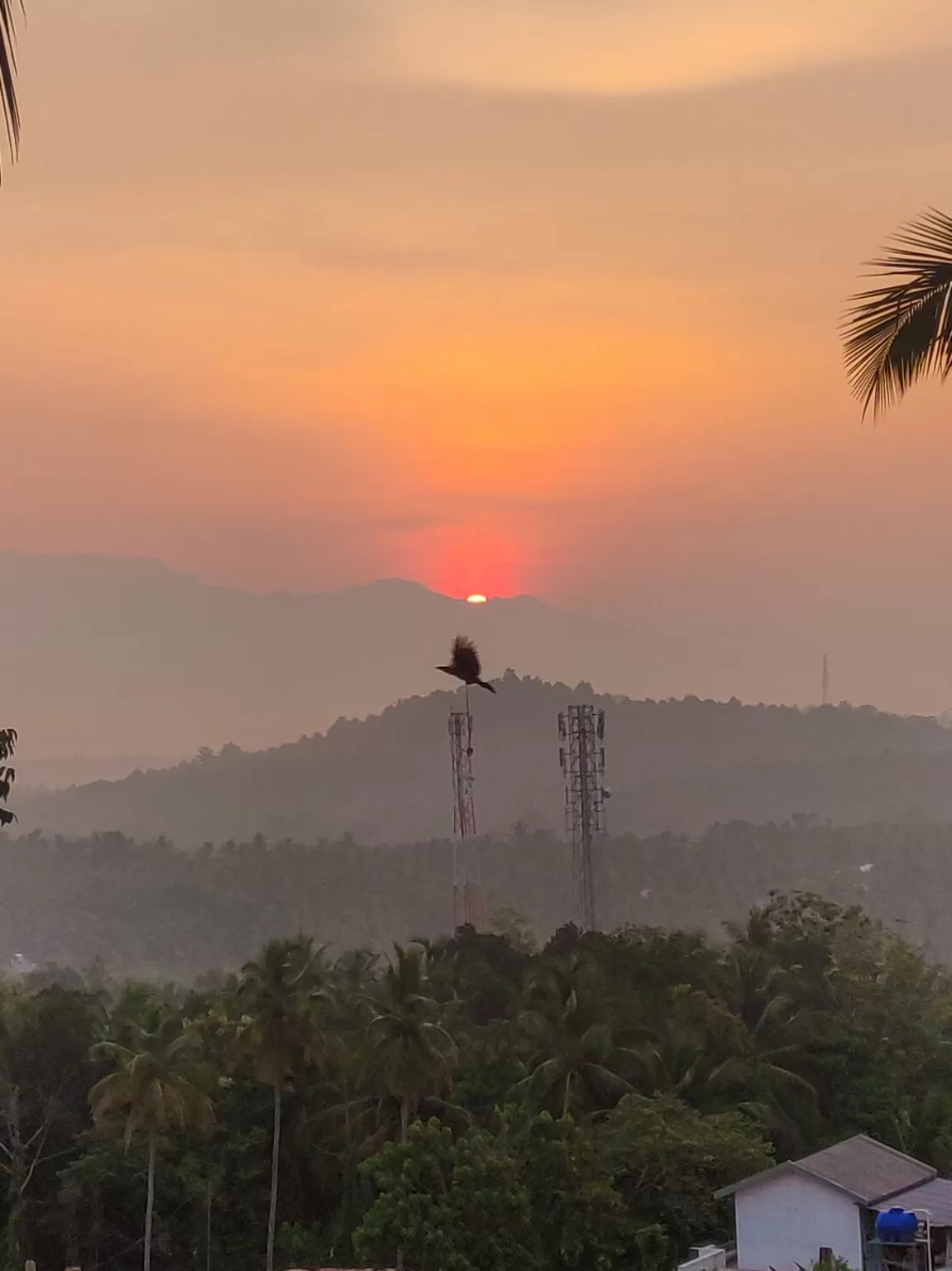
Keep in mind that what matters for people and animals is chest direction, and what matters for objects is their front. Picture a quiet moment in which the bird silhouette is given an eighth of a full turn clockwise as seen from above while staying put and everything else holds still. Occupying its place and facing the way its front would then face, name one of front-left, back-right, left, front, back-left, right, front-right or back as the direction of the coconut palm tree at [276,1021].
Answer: front-right

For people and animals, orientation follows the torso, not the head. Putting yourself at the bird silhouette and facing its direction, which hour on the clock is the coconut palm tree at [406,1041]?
The coconut palm tree is roughly at 3 o'clock from the bird silhouette.

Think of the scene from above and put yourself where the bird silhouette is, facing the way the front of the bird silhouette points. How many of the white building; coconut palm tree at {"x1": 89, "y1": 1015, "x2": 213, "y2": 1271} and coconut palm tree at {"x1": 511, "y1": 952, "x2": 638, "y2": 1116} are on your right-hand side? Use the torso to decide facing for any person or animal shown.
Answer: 3

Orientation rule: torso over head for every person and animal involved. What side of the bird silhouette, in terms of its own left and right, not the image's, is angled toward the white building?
right

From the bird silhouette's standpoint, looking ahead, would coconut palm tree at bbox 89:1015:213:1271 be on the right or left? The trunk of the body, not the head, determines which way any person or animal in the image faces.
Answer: on its right

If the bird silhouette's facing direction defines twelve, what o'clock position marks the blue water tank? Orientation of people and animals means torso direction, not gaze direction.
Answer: The blue water tank is roughly at 4 o'clock from the bird silhouette.
